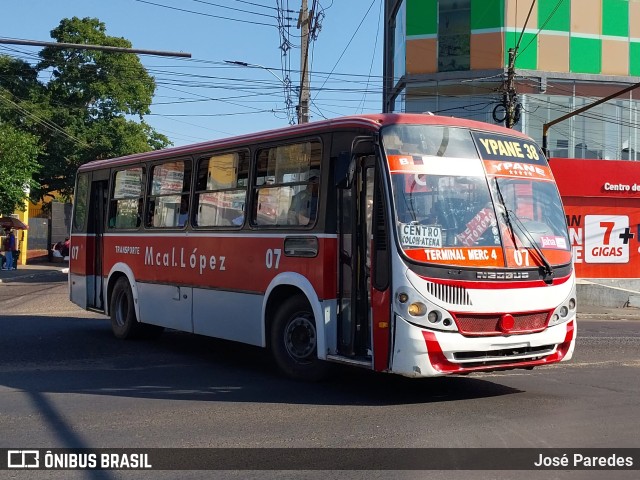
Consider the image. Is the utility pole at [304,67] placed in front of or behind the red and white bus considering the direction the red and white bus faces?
behind

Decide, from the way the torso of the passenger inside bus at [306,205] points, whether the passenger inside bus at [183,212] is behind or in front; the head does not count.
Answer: behind

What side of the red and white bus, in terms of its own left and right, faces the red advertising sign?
left

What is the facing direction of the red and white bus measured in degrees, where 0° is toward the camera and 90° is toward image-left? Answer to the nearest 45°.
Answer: approximately 315°

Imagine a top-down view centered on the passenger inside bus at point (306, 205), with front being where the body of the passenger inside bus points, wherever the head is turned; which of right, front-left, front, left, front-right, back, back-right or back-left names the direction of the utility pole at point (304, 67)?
back-left

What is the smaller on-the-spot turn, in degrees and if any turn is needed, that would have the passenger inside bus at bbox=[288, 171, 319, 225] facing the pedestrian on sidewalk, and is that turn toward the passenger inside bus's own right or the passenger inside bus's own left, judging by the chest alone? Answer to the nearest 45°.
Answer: approximately 180°

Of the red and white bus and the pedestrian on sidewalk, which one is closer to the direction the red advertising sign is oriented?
the red and white bus

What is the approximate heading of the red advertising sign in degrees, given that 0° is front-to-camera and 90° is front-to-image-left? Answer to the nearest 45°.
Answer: approximately 0°
